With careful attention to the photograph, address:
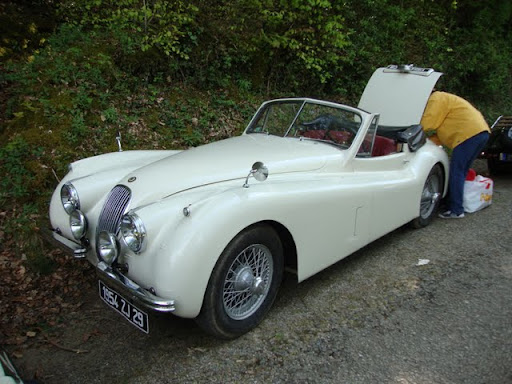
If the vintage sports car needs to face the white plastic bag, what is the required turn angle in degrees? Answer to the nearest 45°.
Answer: approximately 180°

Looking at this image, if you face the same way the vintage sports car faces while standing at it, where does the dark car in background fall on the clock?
The dark car in background is roughly at 6 o'clock from the vintage sports car.

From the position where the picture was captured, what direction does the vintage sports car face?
facing the viewer and to the left of the viewer
